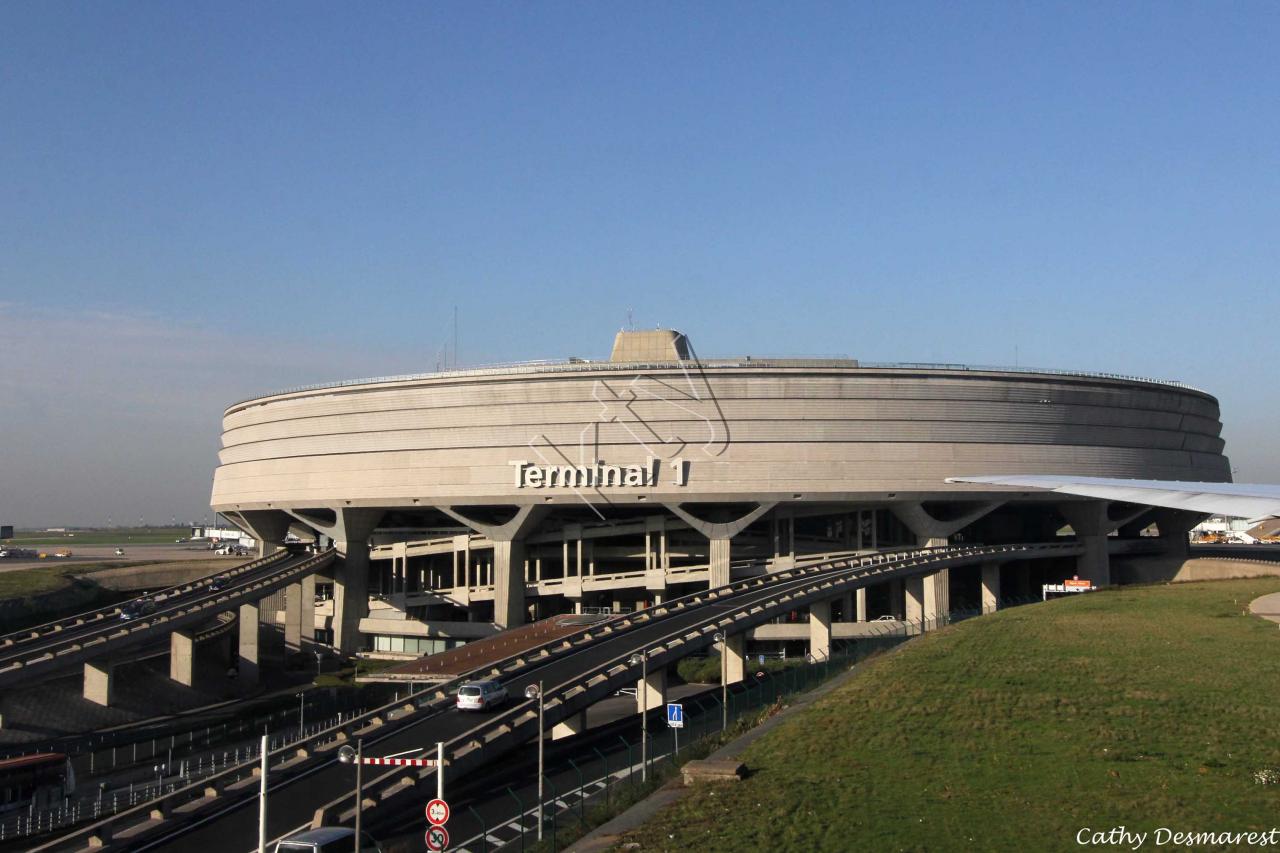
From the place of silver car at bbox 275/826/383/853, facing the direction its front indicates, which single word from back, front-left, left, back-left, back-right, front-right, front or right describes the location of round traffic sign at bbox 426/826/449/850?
right

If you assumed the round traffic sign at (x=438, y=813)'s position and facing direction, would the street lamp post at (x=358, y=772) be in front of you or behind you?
behind

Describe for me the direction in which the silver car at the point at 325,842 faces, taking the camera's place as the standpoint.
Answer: facing away from the viewer and to the right of the viewer

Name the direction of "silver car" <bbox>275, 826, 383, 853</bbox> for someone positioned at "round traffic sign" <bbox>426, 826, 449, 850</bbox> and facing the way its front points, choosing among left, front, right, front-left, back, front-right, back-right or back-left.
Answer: back-right

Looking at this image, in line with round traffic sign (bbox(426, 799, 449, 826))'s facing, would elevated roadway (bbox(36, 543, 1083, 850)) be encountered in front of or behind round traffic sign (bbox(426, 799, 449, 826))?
behind

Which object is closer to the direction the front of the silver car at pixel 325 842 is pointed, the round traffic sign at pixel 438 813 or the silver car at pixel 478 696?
the silver car

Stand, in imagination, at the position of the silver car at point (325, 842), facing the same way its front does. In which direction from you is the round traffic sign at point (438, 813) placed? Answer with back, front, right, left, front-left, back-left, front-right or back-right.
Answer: right

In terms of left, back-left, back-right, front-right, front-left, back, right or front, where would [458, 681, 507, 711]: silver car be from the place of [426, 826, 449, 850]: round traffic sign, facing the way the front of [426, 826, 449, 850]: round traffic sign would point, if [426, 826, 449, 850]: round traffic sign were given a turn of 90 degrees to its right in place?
right
